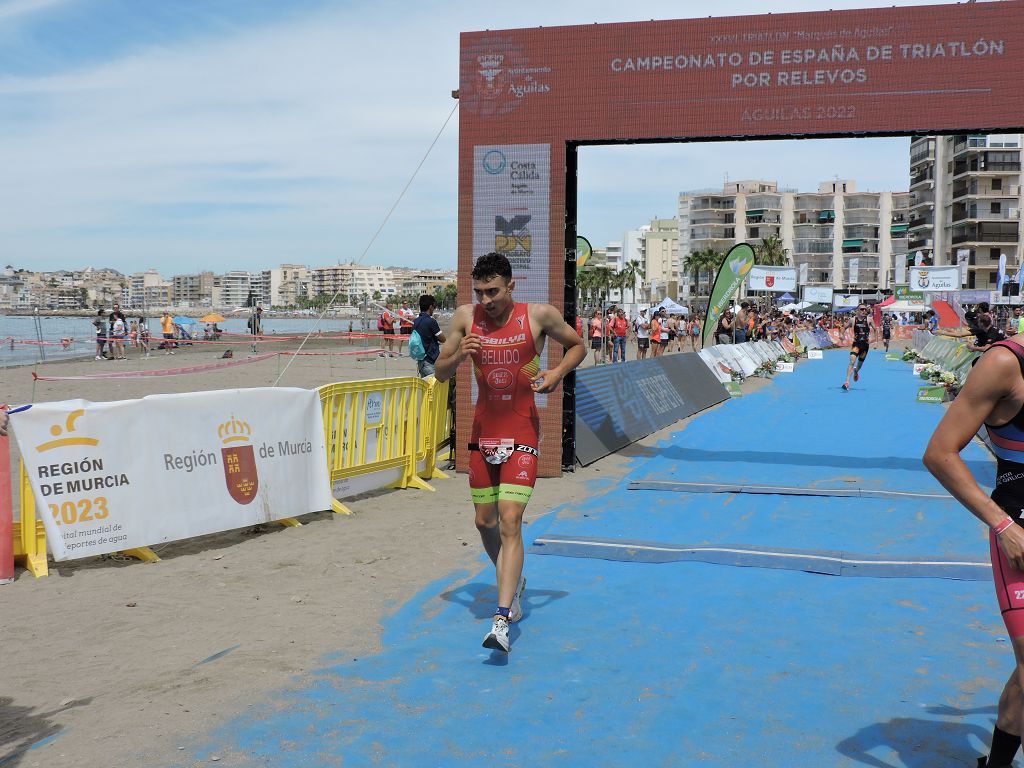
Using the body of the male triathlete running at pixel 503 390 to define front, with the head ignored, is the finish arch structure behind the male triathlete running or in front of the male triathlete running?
behind

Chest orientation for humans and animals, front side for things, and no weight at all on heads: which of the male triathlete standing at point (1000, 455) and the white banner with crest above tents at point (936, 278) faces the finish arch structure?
the white banner with crest above tents

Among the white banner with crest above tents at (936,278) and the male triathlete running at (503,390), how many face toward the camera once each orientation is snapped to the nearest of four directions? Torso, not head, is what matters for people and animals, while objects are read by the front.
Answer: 2

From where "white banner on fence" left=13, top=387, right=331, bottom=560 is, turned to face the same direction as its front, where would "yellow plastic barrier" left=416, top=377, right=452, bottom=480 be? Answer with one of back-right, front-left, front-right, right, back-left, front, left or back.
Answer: left
